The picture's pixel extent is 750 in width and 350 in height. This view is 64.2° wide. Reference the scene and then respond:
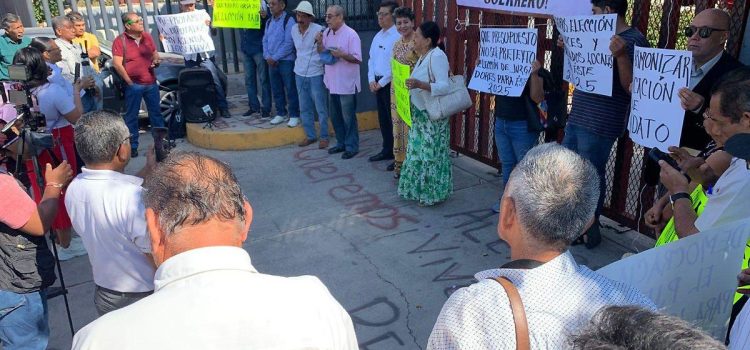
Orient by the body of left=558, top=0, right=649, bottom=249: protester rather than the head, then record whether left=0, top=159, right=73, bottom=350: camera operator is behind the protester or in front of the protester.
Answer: in front

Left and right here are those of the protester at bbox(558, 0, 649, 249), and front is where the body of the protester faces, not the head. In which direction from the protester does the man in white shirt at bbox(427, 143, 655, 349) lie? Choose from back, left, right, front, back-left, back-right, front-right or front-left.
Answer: front-left

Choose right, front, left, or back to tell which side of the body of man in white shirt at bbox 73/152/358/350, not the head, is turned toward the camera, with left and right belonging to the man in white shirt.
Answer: back

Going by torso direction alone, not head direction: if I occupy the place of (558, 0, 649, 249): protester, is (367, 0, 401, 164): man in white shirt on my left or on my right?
on my right

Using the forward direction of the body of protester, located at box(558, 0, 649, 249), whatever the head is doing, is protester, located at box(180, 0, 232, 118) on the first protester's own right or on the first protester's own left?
on the first protester's own right

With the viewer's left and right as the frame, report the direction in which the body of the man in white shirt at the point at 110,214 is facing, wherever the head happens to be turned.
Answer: facing away from the viewer and to the right of the viewer

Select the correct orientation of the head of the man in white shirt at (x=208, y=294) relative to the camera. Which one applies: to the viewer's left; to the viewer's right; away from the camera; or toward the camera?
away from the camera

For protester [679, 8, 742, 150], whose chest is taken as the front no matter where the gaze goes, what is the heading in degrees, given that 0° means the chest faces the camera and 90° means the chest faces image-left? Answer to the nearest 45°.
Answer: approximately 45°

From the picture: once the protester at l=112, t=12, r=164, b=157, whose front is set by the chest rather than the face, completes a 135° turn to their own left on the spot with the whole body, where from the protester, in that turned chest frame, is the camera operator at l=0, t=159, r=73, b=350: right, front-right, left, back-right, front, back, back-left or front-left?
back

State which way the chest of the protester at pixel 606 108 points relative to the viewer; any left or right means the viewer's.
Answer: facing the viewer and to the left of the viewer
